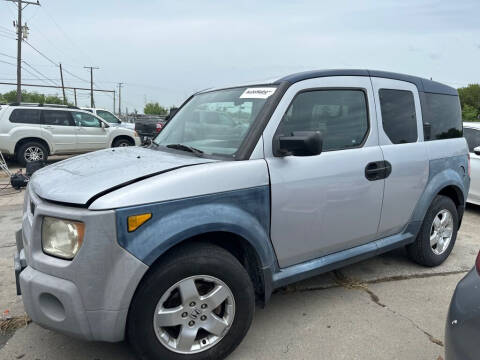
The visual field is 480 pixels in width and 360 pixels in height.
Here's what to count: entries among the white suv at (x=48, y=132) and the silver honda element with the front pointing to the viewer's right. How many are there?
1

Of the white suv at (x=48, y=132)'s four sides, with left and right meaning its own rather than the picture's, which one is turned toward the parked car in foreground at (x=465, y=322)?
right

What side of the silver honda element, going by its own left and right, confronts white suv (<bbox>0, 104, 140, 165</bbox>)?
right

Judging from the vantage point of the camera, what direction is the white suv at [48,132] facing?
facing to the right of the viewer

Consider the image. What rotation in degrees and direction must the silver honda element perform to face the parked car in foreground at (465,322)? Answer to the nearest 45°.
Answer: approximately 90° to its left

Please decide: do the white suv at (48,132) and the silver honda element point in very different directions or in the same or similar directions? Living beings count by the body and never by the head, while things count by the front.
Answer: very different directions

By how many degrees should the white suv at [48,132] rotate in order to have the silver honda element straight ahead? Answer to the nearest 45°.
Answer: approximately 90° to its right

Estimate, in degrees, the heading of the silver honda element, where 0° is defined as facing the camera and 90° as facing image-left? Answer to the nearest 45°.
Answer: approximately 45°

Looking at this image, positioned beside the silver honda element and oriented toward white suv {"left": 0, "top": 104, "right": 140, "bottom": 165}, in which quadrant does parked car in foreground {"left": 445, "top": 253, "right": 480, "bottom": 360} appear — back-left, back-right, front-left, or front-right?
back-right
